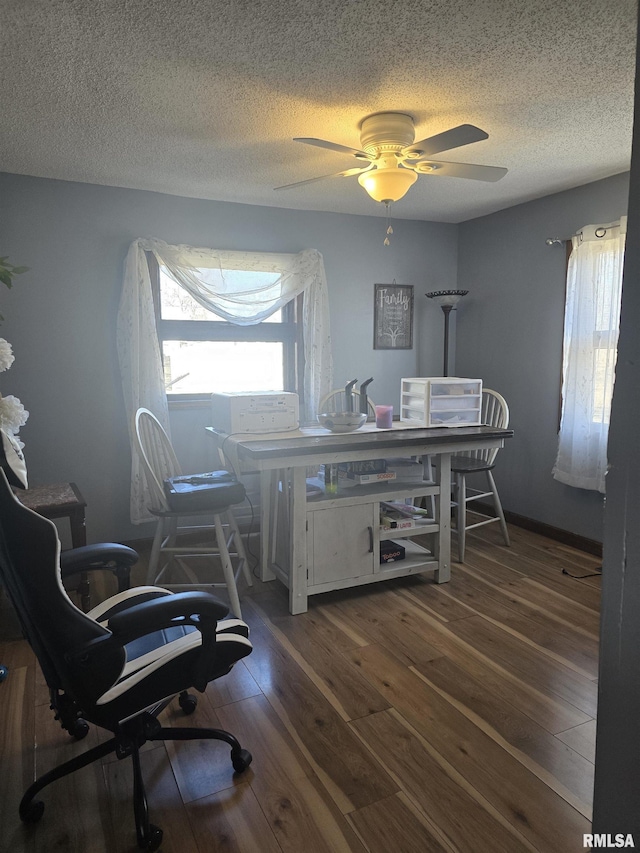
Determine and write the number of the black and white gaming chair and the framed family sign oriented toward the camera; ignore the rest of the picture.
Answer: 1

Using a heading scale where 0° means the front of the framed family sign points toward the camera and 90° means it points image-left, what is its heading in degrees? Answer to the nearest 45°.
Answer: approximately 0°

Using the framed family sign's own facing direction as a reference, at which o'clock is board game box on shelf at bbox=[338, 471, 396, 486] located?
The board game box on shelf is roughly at 12 o'clock from the framed family sign.

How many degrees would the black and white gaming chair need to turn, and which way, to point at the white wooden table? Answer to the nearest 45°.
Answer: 0° — it already faces it

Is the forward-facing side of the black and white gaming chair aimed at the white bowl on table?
yes

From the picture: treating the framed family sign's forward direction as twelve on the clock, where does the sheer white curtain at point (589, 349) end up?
The sheer white curtain is roughly at 10 o'clock from the framed family sign.

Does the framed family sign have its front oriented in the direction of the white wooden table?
yes

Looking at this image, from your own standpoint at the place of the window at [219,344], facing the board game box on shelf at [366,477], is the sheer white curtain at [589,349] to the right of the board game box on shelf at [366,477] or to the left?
left

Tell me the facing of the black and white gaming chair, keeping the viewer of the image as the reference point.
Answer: facing away from the viewer and to the right of the viewer

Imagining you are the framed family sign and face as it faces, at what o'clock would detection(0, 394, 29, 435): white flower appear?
The white flower is roughly at 1 o'clock from the framed family sign.

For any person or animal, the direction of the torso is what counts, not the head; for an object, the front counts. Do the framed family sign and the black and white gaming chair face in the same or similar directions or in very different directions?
very different directions

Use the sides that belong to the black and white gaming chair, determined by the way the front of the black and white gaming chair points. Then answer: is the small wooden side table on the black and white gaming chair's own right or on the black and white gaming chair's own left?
on the black and white gaming chair's own left
